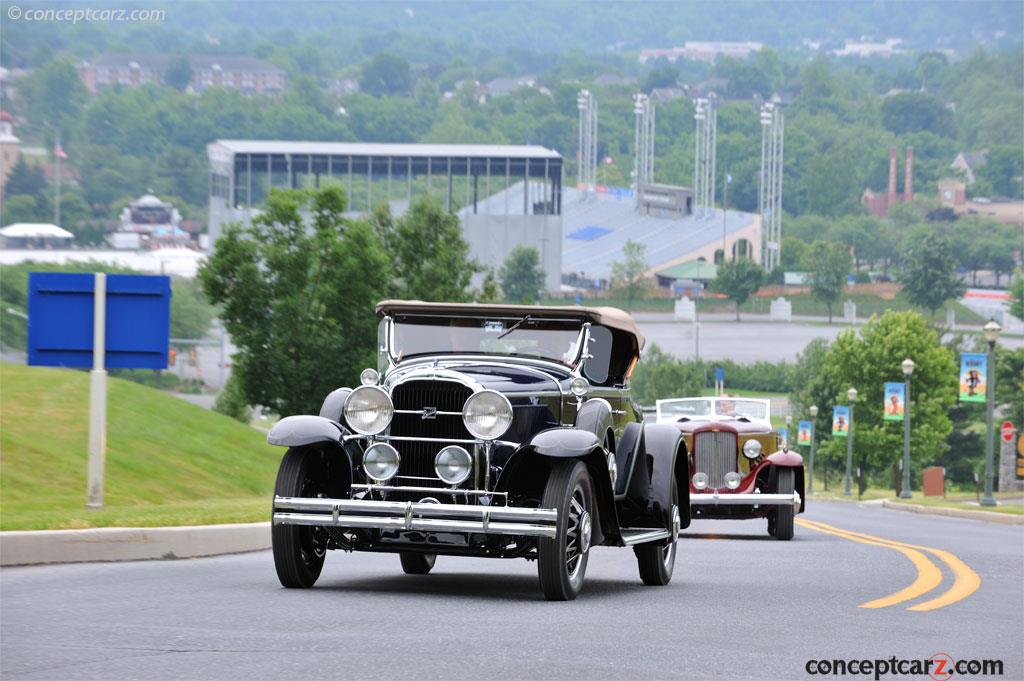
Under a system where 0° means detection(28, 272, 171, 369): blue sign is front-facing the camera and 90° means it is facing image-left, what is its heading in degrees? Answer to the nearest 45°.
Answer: approximately 180°

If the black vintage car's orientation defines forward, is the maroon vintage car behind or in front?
behind

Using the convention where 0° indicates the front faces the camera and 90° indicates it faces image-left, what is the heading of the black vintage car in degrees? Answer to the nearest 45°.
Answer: approximately 45°

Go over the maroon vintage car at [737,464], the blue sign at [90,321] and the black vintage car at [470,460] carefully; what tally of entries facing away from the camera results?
1

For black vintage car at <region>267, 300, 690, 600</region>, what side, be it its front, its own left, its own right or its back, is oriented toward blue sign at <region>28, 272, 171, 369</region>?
right

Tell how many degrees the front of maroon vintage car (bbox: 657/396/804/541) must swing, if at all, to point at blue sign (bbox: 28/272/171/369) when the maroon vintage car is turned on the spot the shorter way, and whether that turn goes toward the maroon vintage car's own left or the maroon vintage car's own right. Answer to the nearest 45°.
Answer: approximately 45° to the maroon vintage car's own right

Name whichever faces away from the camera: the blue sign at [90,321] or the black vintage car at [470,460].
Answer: the blue sign

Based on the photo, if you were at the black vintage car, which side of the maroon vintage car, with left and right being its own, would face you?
front

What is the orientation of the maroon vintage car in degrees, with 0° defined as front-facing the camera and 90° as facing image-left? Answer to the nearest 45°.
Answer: approximately 0°

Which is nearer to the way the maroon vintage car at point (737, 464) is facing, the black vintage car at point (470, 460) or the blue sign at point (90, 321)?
the black vintage car
